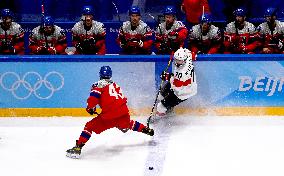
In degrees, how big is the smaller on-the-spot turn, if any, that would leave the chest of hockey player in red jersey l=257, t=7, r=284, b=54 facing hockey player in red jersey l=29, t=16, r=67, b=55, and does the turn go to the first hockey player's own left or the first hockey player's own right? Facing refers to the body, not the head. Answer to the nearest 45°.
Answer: approximately 90° to the first hockey player's own right

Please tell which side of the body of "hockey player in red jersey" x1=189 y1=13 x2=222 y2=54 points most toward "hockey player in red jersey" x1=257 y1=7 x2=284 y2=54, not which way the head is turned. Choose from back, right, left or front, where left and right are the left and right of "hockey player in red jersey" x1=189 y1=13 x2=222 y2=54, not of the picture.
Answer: left

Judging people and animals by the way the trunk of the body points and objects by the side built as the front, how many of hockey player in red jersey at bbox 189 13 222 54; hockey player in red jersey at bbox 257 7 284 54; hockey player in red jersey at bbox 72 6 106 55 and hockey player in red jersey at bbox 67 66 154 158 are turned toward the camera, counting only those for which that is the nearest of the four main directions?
3

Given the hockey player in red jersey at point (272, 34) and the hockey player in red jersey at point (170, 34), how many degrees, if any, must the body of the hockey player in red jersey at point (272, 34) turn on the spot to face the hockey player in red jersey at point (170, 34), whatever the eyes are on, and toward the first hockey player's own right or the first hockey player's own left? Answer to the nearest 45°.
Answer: approximately 90° to the first hockey player's own right

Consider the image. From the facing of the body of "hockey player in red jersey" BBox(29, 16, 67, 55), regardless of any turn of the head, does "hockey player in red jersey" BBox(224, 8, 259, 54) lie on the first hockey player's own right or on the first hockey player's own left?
on the first hockey player's own left

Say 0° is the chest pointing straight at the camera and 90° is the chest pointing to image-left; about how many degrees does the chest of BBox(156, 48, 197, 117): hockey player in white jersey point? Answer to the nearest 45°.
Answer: approximately 45°

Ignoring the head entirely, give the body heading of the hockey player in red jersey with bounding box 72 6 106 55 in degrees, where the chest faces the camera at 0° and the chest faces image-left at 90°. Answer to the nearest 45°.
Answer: approximately 0°

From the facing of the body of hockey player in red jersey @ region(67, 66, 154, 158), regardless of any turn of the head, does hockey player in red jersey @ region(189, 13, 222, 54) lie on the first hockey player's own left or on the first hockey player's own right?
on the first hockey player's own right

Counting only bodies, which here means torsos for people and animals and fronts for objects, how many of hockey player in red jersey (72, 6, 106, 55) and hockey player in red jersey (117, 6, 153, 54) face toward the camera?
2
